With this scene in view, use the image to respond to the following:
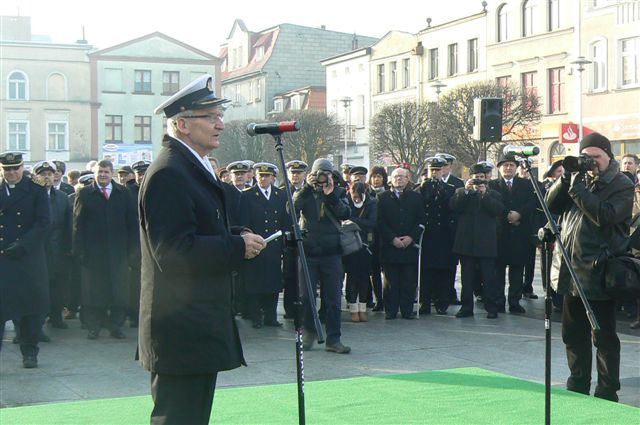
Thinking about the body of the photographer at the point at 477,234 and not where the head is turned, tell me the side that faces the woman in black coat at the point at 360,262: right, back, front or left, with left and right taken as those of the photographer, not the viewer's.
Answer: right

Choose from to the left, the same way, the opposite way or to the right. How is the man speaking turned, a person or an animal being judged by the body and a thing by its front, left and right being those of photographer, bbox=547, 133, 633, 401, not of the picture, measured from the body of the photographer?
the opposite way

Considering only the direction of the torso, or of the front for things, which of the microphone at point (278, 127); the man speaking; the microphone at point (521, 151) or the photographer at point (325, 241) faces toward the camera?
the photographer

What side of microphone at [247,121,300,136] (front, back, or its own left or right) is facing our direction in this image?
left

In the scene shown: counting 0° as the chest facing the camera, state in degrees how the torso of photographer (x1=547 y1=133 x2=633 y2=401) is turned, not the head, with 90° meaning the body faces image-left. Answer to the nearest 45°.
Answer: approximately 45°

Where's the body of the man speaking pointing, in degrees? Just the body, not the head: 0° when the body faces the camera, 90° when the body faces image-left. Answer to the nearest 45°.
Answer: approximately 270°

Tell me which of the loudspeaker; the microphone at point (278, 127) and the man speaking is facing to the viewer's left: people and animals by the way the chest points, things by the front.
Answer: the microphone

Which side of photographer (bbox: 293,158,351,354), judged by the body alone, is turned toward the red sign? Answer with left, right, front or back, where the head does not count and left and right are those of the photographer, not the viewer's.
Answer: back

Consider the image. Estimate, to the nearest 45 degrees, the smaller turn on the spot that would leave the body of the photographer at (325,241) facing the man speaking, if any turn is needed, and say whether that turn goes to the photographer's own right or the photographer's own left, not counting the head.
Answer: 0° — they already face them

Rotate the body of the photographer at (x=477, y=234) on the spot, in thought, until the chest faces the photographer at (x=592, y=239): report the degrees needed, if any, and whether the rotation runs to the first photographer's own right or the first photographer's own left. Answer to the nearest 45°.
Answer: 0° — they already face them

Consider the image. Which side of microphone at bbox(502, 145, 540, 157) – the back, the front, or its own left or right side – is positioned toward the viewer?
left
